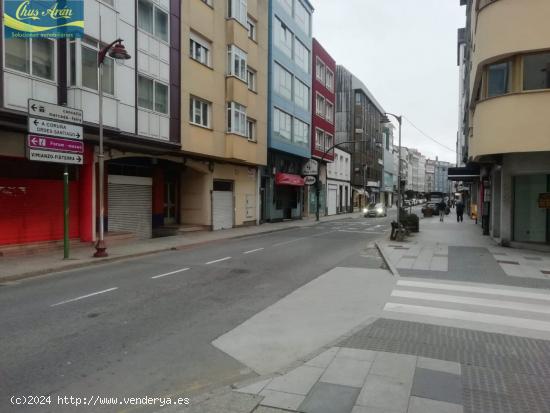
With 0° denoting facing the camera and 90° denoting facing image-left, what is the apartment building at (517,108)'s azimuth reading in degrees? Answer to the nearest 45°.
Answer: approximately 45°

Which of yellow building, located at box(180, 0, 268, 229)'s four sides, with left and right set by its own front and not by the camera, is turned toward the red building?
left

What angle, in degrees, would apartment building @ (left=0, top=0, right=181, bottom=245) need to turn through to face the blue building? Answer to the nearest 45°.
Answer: approximately 90° to its left

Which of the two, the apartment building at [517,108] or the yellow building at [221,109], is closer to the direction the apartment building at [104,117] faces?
the apartment building

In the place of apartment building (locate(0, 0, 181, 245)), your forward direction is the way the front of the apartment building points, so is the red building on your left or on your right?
on your left

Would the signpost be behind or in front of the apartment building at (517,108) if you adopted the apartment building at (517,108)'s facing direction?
in front

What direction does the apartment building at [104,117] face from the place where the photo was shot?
facing the viewer and to the right of the viewer

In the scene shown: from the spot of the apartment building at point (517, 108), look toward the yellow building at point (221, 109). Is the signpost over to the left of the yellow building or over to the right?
left

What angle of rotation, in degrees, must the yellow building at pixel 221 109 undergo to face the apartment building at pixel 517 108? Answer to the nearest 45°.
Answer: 0° — it already faces it

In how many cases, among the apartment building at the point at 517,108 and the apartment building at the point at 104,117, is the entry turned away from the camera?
0

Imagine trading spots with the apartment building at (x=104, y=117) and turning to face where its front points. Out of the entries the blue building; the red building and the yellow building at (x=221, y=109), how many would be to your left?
3

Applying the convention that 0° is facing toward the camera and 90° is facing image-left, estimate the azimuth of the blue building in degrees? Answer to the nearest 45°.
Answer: approximately 315°
